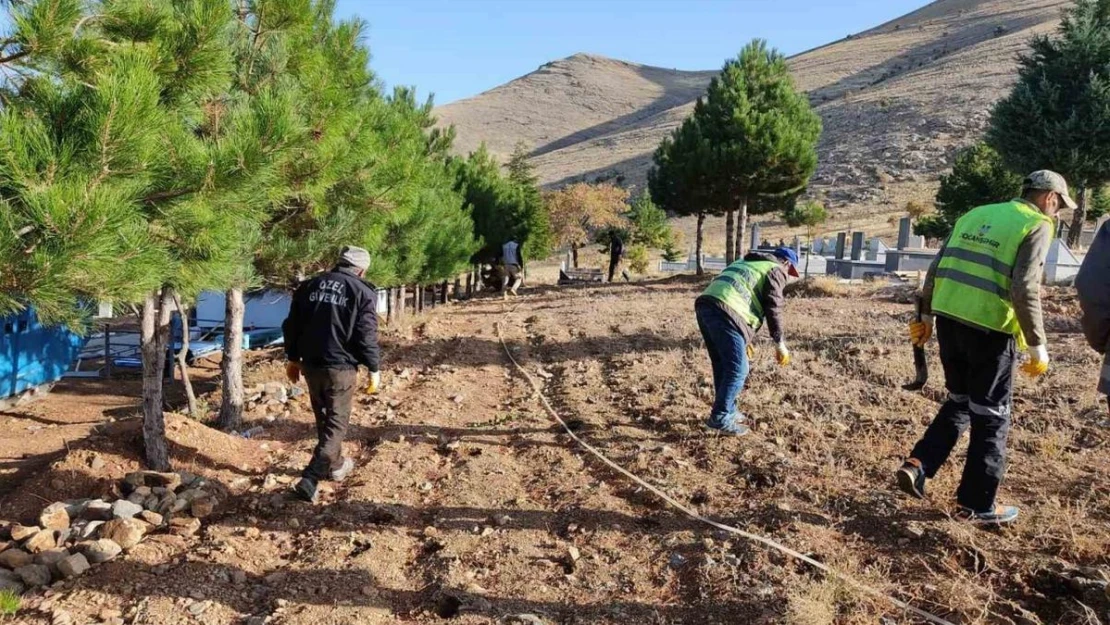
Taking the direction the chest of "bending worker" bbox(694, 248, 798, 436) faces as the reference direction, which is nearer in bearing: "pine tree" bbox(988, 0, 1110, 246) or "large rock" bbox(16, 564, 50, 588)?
the pine tree

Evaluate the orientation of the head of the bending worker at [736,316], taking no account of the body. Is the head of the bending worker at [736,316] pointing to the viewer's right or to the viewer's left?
to the viewer's right

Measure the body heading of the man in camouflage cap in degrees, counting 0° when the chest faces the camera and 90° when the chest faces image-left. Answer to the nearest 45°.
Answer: approximately 225°

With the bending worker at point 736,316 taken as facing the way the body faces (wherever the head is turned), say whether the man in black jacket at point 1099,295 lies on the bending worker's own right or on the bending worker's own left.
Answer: on the bending worker's own right

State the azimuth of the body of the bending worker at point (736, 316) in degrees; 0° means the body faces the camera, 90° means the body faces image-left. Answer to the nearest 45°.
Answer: approximately 270°

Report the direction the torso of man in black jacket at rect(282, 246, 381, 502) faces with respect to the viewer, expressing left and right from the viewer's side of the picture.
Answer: facing away from the viewer and to the right of the viewer
